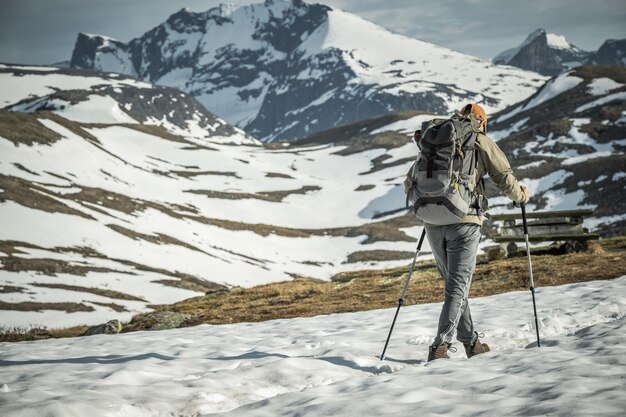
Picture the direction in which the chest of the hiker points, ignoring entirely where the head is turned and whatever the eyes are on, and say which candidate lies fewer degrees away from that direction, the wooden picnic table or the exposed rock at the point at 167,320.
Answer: the wooden picnic table

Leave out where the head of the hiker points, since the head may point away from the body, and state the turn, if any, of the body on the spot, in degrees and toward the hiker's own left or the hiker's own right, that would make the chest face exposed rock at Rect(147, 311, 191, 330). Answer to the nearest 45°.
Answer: approximately 90° to the hiker's own left

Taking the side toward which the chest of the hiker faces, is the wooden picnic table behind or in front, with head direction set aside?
in front

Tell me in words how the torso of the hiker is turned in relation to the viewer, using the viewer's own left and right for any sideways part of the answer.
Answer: facing away from the viewer and to the right of the viewer

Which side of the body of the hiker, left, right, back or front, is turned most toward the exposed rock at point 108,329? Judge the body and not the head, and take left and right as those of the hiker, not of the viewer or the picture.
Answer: left

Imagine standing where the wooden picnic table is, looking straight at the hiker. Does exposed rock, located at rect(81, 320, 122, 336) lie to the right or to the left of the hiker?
right
